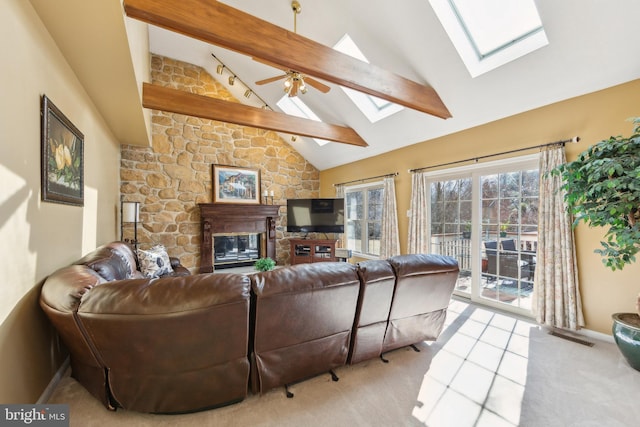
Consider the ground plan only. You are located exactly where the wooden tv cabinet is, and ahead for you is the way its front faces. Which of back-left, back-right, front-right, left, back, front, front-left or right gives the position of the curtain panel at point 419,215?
front-left

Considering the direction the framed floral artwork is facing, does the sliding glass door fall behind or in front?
in front

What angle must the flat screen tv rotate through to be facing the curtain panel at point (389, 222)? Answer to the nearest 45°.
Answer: approximately 45° to its left

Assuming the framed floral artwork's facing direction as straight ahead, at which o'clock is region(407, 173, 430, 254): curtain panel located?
The curtain panel is roughly at 11 o'clock from the framed floral artwork.

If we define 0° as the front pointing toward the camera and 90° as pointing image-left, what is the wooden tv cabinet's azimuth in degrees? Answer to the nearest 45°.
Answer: approximately 0°

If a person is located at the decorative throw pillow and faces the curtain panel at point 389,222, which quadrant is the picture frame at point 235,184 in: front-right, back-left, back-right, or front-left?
front-left

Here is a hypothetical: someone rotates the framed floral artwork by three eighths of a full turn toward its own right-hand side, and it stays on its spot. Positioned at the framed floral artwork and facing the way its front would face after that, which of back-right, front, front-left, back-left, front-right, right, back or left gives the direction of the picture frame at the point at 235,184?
back-right

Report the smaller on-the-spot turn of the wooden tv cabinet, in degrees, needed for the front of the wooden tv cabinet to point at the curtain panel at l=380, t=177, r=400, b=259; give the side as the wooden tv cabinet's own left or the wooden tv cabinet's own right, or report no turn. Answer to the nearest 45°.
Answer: approximately 45° to the wooden tv cabinet's own left

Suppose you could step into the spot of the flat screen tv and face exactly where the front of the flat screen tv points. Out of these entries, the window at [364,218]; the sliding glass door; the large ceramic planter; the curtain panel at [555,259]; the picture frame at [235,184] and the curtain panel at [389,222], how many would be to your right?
1

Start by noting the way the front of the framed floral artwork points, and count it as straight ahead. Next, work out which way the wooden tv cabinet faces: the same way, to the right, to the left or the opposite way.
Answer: to the right

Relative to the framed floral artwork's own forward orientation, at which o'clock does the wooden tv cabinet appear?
The wooden tv cabinet is roughly at 10 o'clock from the framed floral artwork.

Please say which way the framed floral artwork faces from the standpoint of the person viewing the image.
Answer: facing the viewer and to the right of the viewer

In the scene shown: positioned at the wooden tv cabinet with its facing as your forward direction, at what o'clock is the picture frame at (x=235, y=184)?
The picture frame is roughly at 3 o'clock from the wooden tv cabinet.

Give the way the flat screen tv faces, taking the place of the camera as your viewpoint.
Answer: facing the viewer

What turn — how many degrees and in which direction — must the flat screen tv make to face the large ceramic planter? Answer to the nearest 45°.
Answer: approximately 45° to its left

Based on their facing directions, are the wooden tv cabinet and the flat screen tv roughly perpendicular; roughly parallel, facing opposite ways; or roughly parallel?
roughly parallel

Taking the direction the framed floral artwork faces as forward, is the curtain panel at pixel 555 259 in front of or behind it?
in front

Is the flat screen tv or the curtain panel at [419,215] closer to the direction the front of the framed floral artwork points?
the curtain panel
